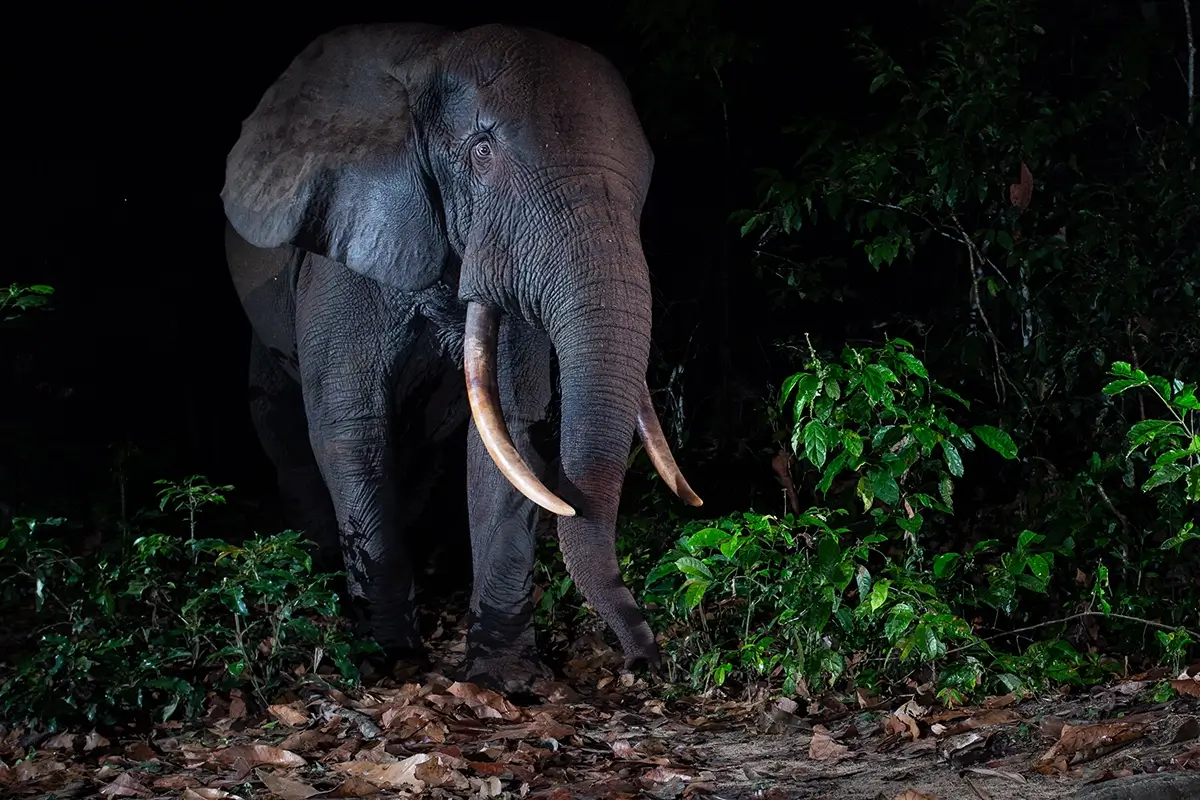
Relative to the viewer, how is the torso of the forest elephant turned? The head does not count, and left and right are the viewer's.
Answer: facing the viewer and to the right of the viewer

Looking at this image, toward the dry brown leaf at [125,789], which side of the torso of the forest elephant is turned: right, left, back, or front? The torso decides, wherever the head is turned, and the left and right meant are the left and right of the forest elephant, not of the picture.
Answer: right

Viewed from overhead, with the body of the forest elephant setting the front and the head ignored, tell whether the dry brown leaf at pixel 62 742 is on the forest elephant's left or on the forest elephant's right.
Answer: on the forest elephant's right

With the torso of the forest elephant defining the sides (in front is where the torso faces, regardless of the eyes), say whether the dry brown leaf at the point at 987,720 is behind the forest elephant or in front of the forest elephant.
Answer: in front

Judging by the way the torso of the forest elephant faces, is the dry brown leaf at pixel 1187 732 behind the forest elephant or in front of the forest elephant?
in front

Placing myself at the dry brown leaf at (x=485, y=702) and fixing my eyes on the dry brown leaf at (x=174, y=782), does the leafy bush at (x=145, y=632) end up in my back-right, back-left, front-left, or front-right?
front-right

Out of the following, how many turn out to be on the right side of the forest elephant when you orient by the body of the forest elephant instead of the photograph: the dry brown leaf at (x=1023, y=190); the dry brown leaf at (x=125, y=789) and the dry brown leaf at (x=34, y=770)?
2

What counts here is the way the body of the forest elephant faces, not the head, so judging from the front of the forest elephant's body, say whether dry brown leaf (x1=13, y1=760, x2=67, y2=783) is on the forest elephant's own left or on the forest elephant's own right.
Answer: on the forest elephant's own right

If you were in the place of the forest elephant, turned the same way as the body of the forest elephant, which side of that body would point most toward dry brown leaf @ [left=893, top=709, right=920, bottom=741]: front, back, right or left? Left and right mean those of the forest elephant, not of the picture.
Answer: front

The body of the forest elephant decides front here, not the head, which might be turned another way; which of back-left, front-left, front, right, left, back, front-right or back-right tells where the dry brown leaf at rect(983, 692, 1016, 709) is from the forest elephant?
front
